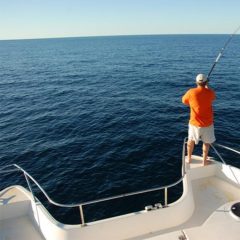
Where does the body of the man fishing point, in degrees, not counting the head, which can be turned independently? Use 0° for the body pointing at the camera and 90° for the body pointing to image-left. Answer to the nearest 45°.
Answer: approximately 180°
